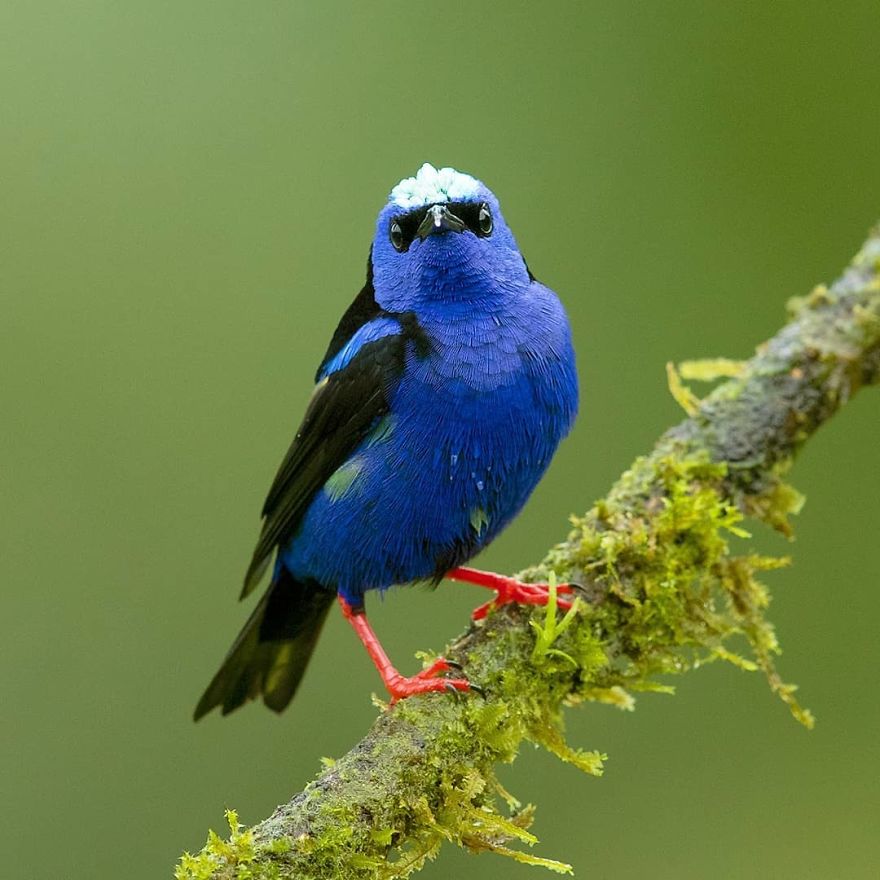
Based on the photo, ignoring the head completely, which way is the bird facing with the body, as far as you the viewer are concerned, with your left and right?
facing the viewer and to the right of the viewer
